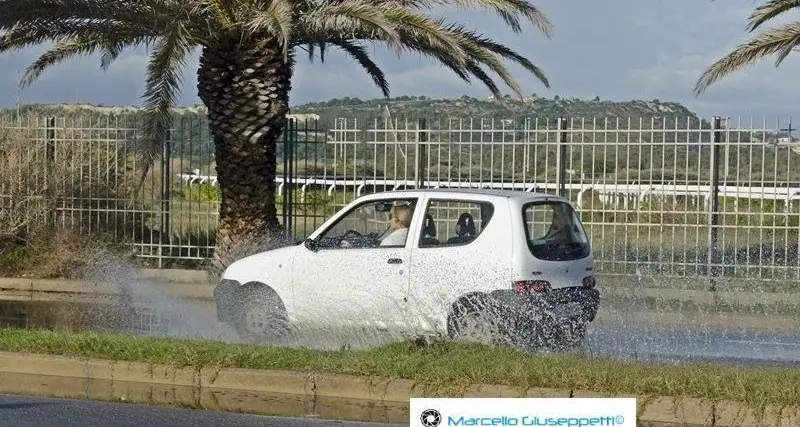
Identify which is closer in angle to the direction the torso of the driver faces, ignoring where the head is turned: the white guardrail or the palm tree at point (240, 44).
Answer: the palm tree

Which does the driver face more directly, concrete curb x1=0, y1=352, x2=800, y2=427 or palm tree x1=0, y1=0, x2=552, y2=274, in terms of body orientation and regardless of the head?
the palm tree

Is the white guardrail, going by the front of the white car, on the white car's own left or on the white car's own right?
on the white car's own right

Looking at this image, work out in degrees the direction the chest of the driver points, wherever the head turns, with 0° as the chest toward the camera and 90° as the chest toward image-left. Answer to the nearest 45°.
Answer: approximately 135°

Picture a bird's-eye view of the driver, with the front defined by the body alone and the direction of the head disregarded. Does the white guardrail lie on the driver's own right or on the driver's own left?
on the driver's own right

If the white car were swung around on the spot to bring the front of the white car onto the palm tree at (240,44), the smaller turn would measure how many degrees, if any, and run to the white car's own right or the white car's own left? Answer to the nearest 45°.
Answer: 0° — it already faces it

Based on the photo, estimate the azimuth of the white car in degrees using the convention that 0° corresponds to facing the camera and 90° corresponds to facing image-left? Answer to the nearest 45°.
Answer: approximately 135°
